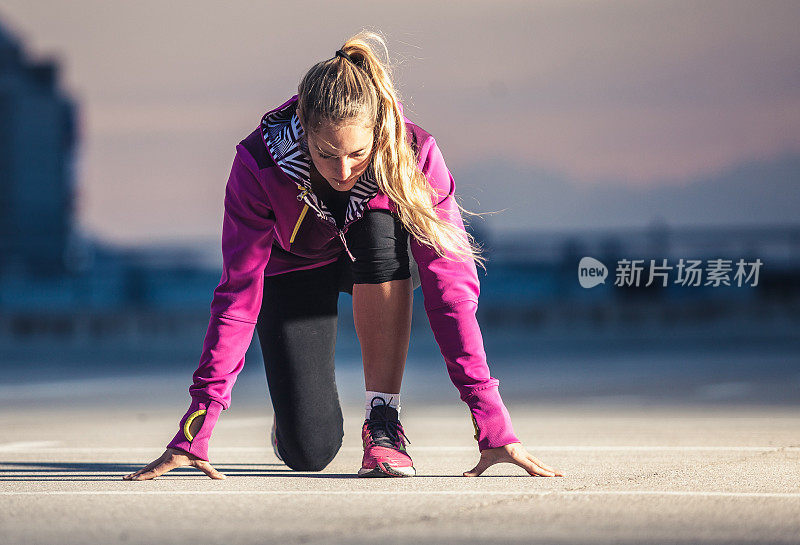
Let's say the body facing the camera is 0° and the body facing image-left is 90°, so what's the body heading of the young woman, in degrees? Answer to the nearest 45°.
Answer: approximately 0°
